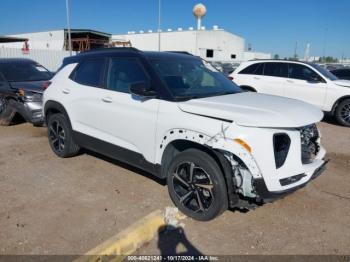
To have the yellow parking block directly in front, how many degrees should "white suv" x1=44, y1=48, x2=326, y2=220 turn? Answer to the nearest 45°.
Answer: approximately 90° to its right

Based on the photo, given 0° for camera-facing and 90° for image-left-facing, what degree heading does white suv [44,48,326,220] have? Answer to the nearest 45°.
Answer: approximately 315°

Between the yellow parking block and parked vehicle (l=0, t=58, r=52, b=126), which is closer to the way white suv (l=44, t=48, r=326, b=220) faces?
the yellow parking block

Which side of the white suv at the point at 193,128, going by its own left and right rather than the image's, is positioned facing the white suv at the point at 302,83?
left

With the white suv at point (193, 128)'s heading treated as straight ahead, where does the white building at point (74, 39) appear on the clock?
The white building is roughly at 7 o'clock from the white suv.

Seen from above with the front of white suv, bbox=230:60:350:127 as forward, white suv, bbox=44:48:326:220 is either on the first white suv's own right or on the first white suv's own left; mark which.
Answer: on the first white suv's own right
